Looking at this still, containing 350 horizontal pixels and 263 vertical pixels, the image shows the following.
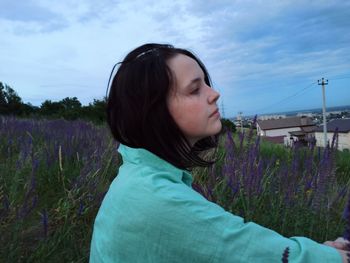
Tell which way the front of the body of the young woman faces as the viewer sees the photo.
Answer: to the viewer's right

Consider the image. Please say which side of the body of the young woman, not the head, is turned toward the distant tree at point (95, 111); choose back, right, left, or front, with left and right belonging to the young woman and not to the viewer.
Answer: left

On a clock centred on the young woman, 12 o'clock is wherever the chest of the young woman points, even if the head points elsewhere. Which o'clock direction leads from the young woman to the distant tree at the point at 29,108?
The distant tree is roughly at 8 o'clock from the young woman.

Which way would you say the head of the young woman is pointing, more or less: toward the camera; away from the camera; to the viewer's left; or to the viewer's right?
to the viewer's right

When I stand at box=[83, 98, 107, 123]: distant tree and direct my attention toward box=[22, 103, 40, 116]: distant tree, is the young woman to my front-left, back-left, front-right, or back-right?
back-left
